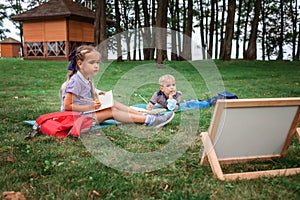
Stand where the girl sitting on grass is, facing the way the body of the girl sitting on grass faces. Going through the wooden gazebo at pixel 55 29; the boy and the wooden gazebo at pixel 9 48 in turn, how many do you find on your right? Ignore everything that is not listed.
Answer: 0

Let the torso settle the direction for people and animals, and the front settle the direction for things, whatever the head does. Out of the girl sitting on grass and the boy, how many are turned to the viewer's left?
0

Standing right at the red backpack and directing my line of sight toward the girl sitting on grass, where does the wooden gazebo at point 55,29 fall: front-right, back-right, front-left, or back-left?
front-left

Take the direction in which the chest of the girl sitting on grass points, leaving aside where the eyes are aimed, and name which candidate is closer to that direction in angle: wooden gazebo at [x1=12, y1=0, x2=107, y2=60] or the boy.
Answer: the boy

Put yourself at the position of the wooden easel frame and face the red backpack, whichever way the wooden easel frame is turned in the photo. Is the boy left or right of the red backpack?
right

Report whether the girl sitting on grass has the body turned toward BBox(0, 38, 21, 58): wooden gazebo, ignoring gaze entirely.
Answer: no

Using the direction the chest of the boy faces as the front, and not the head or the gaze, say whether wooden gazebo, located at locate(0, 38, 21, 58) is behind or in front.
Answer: behind

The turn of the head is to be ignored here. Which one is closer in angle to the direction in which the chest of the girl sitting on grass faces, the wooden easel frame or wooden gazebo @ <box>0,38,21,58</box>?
the wooden easel frame

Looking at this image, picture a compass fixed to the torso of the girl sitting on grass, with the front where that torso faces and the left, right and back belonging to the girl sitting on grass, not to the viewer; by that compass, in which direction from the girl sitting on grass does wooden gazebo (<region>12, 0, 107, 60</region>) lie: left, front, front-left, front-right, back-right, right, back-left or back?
left

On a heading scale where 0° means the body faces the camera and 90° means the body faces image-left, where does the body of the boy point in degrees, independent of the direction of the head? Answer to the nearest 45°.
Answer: approximately 315°

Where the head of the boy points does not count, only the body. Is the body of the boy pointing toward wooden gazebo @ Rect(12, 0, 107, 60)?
no

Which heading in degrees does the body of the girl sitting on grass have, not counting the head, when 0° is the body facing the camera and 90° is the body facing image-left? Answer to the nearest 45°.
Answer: approximately 270°
